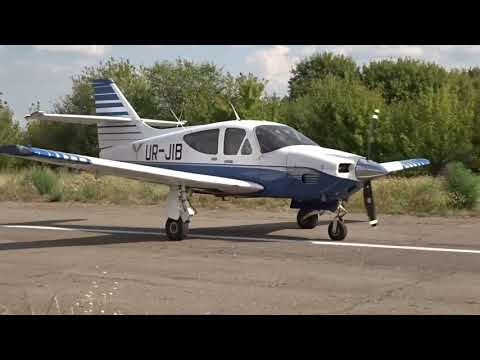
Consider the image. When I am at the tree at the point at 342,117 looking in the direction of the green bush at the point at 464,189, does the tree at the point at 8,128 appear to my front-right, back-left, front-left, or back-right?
back-right

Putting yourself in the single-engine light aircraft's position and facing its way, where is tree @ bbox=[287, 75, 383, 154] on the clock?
The tree is roughly at 8 o'clock from the single-engine light aircraft.

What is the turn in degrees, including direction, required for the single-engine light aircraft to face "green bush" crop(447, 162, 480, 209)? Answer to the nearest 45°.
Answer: approximately 90° to its left

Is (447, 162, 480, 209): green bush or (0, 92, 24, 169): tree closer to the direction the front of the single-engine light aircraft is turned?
the green bush

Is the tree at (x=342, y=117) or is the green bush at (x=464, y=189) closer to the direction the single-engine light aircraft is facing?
the green bush

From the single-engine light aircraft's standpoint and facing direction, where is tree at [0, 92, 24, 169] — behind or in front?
behind

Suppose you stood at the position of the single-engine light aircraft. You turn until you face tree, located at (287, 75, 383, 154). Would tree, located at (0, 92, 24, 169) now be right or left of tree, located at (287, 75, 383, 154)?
left

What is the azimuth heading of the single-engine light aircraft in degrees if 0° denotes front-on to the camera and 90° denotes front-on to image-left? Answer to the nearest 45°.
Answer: approximately 315°
